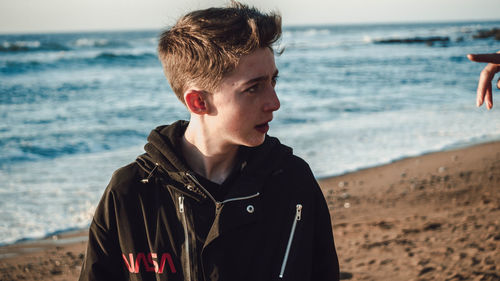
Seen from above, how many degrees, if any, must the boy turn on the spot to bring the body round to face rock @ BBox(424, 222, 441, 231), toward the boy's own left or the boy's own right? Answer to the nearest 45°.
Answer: approximately 135° to the boy's own left

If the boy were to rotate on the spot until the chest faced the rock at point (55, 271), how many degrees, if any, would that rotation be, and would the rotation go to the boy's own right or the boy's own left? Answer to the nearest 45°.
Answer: approximately 135° to the boy's own right

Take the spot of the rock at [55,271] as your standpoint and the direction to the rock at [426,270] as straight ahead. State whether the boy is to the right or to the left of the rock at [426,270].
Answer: right

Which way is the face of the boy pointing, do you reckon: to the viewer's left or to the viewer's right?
to the viewer's right

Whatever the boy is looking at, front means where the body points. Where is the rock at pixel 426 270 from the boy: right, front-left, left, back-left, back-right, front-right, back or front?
back-left

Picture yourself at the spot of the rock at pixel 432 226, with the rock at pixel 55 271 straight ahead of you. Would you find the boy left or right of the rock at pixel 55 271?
left

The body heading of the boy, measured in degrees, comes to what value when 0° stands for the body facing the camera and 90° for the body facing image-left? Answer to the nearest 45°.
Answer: approximately 0°
